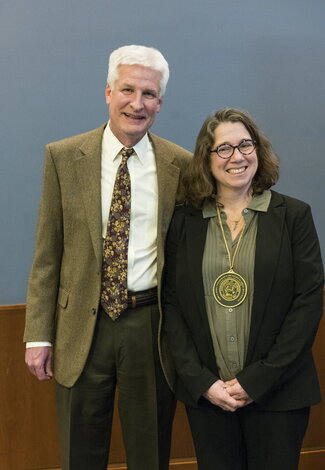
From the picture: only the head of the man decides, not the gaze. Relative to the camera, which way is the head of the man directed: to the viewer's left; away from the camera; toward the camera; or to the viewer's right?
toward the camera

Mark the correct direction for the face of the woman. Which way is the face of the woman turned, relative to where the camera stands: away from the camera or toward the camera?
toward the camera

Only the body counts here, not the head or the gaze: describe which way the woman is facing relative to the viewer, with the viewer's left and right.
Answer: facing the viewer
